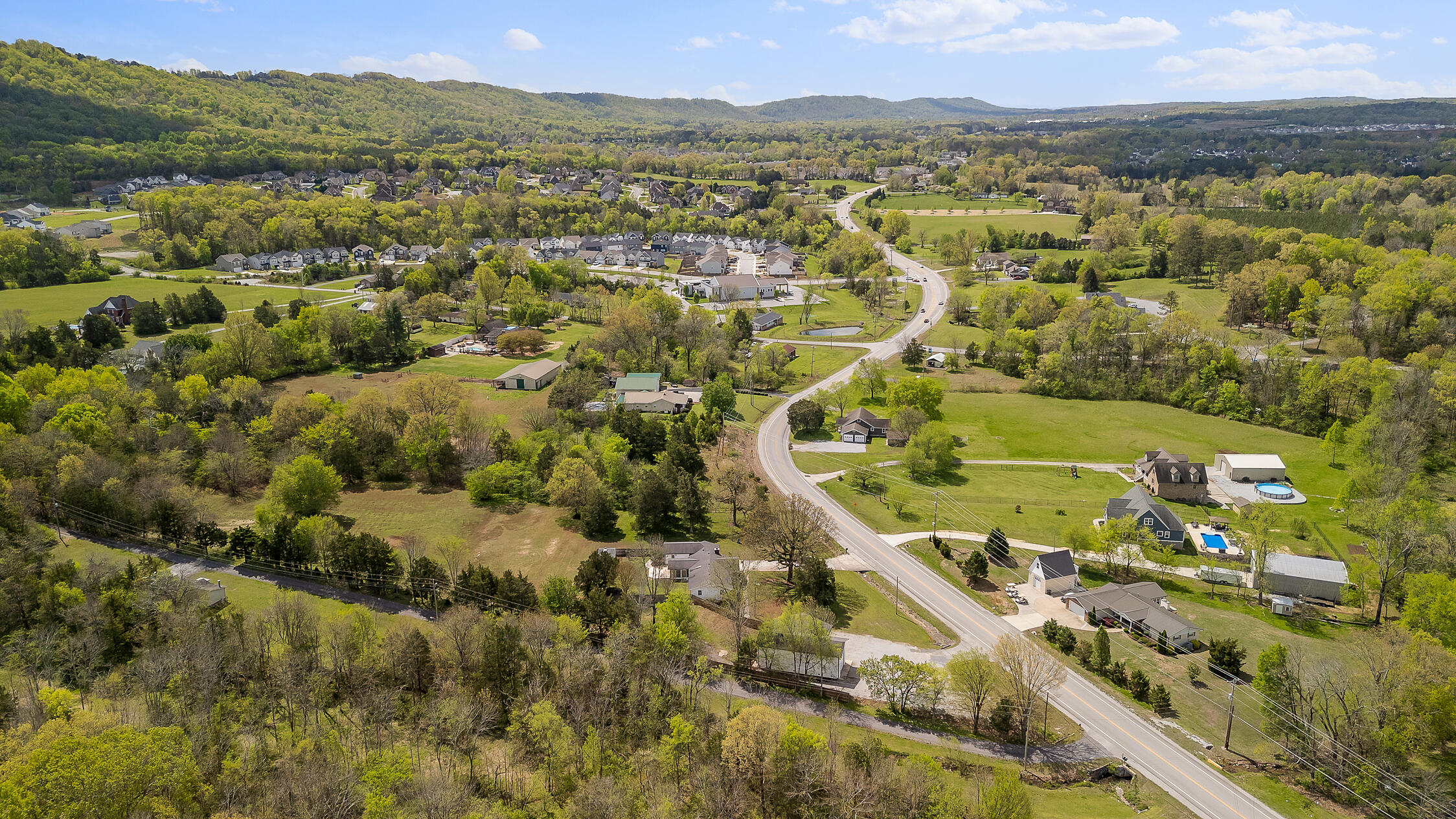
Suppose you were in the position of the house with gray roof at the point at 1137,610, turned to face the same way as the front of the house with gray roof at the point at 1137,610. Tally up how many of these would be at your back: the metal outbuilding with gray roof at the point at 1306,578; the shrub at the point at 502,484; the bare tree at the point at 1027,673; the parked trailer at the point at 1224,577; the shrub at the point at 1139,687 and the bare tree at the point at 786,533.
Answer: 2

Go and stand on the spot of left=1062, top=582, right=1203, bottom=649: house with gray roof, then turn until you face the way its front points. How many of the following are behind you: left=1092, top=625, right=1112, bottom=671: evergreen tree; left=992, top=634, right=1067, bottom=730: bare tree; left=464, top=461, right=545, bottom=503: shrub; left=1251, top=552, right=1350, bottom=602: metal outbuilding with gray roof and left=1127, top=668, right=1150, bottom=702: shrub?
1

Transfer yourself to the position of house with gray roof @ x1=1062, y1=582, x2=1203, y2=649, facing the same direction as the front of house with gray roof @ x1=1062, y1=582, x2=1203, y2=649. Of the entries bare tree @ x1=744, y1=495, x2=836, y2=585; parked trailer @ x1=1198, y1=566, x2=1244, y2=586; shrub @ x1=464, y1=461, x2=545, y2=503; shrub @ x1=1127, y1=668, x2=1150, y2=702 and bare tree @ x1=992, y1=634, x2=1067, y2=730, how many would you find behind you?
1

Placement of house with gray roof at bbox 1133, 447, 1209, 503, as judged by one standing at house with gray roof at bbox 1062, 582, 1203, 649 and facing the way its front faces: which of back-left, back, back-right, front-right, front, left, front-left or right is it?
back-right

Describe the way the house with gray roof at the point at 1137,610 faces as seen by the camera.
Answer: facing the viewer and to the left of the viewer

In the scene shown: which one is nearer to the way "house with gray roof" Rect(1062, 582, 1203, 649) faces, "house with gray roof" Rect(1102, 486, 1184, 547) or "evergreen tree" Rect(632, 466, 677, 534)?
the evergreen tree

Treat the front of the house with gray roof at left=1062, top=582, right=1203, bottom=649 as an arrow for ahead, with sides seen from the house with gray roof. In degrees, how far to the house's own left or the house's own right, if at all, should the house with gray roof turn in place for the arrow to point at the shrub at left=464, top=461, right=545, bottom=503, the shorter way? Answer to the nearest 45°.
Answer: approximately 45° to the house's own right

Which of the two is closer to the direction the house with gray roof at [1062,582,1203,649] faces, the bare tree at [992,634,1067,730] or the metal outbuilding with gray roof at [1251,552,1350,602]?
the bare tree

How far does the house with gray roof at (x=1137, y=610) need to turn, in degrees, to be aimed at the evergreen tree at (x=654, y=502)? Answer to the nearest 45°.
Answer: approximately 45° to its right

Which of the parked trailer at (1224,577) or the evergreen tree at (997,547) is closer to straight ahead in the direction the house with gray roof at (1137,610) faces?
the evergreen tree

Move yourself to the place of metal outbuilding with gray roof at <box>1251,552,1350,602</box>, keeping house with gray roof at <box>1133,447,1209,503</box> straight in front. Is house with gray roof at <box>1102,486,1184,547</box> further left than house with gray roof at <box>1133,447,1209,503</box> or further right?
left

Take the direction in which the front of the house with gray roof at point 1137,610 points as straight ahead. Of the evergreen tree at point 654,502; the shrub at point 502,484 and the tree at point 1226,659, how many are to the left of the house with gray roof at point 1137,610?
1

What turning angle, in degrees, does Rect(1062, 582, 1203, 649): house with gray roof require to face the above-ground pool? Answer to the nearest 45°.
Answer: approximately 135° to its right

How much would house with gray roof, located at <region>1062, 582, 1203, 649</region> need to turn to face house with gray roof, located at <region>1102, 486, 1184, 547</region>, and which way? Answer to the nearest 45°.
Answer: approximately 135° to its right

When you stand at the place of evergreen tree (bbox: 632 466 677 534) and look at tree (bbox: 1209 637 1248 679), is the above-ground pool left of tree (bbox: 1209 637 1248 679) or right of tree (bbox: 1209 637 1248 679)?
left

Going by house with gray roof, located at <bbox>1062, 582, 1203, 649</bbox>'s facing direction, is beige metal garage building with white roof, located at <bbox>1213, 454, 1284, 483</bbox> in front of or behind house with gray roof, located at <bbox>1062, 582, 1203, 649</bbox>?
behind
